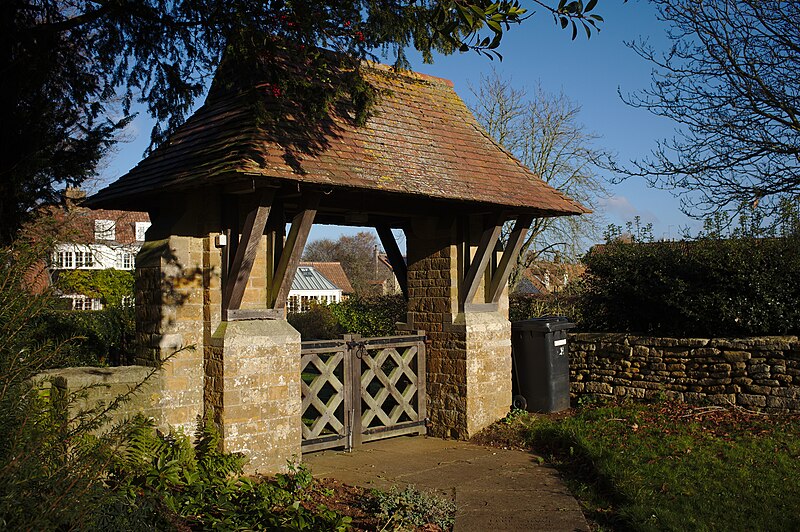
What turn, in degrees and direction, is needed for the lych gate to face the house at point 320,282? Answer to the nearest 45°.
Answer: approximately 135° to its left

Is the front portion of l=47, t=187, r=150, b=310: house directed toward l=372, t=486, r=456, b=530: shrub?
yes

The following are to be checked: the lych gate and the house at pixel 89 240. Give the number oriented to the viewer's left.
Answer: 0

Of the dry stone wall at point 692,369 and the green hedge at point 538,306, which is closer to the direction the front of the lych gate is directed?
the dry stone wall

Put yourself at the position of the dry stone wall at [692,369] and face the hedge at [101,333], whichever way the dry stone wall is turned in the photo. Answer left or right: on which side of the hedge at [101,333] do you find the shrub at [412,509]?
left

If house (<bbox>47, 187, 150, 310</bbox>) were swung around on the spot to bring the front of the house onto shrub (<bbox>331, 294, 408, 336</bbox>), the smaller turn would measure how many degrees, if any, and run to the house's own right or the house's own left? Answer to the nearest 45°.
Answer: approximately 45° to the house's own left

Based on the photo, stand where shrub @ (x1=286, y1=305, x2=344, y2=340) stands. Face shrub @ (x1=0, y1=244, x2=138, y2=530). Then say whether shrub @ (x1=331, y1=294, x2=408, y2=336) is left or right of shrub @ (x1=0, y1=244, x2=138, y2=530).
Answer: left

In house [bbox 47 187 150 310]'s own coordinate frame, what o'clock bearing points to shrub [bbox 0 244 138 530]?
The shrub is roughly at 12 o'clock from the house.

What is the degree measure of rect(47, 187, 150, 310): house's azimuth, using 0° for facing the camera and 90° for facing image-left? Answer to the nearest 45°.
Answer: approximately 0°

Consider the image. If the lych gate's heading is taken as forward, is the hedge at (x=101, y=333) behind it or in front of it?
behind
